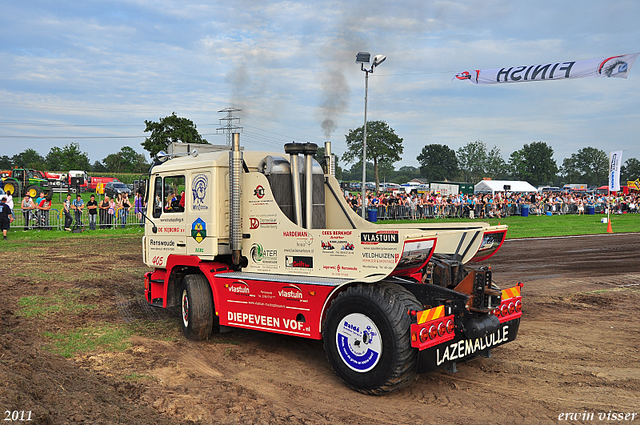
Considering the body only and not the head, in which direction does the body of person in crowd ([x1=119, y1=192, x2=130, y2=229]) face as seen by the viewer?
toward the camera

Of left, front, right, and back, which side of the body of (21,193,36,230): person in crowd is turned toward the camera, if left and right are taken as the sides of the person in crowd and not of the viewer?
front

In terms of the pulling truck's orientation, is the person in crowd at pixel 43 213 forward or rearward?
forward

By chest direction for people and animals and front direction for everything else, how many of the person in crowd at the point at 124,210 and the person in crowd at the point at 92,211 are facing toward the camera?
2

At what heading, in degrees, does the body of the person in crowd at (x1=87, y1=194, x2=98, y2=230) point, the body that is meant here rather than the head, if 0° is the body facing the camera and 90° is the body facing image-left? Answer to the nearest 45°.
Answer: approximately 0°

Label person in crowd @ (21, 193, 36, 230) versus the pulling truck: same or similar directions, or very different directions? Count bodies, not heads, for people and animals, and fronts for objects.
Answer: very different directions

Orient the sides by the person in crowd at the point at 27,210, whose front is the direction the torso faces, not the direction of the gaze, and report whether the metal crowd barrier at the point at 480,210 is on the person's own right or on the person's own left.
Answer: on the person's own left

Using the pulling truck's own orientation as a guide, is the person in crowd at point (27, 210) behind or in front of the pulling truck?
in front

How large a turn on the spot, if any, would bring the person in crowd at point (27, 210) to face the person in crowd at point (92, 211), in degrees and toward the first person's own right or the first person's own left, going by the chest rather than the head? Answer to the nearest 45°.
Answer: approximately 90° to the first person's own left

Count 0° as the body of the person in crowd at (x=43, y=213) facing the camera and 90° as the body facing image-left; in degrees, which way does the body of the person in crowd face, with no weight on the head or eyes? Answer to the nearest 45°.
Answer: approximately 315°

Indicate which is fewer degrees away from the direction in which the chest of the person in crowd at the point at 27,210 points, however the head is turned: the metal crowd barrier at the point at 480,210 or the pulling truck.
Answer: the pulling truck

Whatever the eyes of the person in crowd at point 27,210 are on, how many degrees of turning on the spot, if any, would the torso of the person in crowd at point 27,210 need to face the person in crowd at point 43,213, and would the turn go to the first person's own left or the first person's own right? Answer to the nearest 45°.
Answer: approximately 90° to the first person's own left

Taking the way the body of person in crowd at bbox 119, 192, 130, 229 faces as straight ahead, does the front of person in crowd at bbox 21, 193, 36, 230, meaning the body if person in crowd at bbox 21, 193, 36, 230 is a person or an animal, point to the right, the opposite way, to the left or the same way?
the same way

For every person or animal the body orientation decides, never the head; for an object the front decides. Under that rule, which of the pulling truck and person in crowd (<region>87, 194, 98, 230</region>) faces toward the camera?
the person in crowd

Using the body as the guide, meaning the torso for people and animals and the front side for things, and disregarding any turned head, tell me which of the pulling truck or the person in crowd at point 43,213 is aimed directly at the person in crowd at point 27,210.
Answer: the pulling truck

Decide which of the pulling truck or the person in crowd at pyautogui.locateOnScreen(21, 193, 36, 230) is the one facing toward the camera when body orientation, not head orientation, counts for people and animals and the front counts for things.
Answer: the person in crowd

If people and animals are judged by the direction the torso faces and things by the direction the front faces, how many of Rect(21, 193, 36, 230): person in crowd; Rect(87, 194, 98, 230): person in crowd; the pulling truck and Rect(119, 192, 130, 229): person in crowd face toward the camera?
3
